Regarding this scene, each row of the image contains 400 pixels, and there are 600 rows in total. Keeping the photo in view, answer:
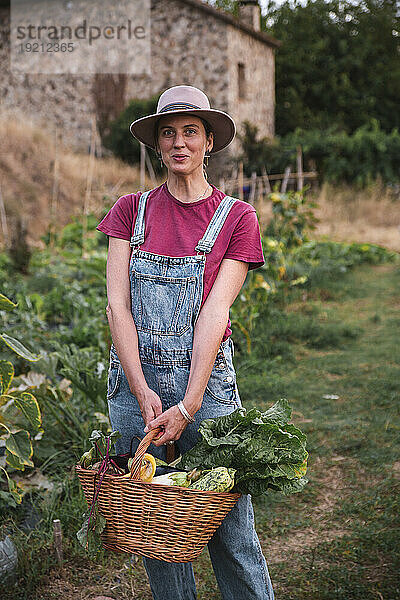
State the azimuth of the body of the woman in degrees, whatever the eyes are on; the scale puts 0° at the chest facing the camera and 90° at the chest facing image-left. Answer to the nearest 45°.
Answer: approximately 0°

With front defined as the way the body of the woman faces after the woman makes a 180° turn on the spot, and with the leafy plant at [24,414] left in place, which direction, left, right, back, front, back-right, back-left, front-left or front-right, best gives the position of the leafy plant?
front-left

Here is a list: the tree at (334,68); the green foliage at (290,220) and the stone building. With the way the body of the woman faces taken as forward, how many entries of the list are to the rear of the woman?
3

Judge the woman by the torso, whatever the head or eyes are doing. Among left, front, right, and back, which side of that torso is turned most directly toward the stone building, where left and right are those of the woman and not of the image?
back

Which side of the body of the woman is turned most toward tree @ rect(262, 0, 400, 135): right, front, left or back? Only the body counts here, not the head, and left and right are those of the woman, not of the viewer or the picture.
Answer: back

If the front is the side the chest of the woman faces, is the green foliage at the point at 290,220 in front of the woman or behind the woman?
behind
